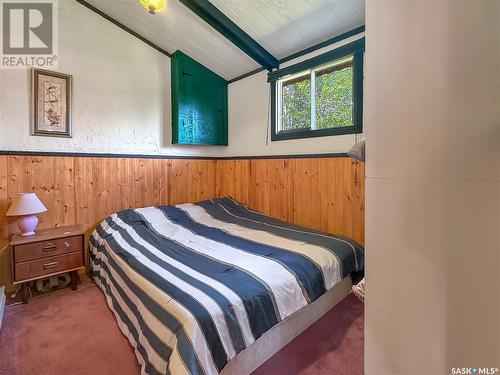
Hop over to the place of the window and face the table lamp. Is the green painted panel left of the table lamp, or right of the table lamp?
right

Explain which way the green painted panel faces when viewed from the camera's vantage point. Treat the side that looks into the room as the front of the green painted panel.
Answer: facing the viewer and to the right of the viewer

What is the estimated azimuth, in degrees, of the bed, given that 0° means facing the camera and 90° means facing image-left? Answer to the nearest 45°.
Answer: approximately 315°

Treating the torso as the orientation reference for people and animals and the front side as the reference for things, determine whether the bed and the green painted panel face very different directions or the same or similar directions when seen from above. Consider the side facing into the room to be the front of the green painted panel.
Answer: same or similar directions
